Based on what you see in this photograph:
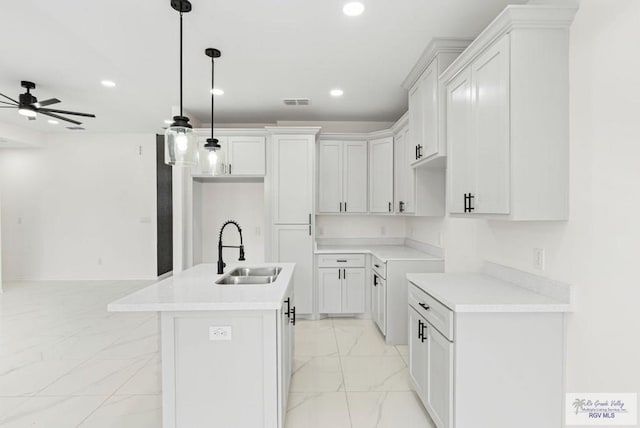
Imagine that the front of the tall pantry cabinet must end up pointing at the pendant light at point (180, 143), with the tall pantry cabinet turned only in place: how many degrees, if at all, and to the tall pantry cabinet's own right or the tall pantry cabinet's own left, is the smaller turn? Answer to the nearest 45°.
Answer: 0° — it already faces it

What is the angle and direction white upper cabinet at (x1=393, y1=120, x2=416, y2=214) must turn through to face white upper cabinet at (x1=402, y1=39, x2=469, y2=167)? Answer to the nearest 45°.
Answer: approximately 90° to its left

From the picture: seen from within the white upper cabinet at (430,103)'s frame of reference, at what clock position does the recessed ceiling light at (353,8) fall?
The recessed ceiling light is roughly at 10 o'clock from the white upper cabinet.

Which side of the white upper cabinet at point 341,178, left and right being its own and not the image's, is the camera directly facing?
front

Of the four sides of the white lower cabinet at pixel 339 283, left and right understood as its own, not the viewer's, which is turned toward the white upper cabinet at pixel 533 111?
front

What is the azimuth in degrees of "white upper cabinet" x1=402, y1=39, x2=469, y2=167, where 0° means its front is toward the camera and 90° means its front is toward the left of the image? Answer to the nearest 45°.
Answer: approximately 90°

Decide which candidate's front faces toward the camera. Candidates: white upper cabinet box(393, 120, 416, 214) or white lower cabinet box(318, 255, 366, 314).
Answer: the white lower cabinet

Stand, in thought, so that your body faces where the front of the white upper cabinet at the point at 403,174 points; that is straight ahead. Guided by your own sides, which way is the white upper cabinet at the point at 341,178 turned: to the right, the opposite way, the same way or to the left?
to the left

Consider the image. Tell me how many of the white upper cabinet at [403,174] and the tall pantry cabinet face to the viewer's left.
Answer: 1

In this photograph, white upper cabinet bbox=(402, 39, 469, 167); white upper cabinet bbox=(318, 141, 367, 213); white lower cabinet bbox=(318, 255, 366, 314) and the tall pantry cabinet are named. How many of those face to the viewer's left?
1

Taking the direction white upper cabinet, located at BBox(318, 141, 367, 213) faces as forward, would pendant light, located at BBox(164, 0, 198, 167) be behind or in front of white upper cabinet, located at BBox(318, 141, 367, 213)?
in front

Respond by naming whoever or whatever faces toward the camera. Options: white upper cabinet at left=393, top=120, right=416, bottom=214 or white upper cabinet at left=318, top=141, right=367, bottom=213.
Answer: white upper cabinet at left=318, top=141, right=367, bottom=213

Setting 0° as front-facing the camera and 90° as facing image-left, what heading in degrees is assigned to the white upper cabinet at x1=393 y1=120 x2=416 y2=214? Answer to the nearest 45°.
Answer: approximately 90°

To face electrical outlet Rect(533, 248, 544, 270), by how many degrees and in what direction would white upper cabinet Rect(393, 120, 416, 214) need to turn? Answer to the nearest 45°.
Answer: approximately 135° to its left

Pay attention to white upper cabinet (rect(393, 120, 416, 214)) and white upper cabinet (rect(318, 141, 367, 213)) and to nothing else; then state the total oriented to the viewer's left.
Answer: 1

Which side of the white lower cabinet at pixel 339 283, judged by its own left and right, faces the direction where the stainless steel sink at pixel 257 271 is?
front

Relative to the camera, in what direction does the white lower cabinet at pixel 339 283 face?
facing the viewer

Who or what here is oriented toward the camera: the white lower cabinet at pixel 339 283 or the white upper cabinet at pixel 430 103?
the white lower cabinet
